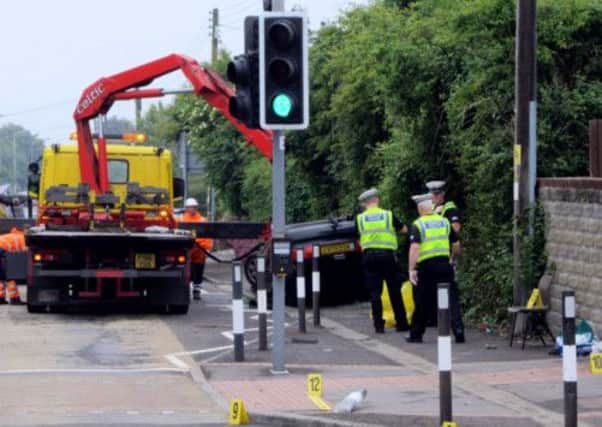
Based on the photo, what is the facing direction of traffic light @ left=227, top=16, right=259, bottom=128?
to the viewer's left

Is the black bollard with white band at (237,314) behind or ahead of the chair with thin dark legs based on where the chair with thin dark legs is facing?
ahead

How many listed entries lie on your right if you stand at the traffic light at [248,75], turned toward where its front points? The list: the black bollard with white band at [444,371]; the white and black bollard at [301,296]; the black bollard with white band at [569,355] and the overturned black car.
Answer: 2

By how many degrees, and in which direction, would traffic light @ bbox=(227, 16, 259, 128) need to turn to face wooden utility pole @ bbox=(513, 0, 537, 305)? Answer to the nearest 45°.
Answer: approximately 135° to its right

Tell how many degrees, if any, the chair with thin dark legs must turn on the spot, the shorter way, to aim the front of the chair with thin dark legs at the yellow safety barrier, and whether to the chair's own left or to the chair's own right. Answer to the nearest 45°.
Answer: approximately 45° to the chair's own right

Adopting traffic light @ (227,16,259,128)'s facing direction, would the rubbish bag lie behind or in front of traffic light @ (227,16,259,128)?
behind

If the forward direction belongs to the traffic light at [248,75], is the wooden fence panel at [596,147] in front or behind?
behind
